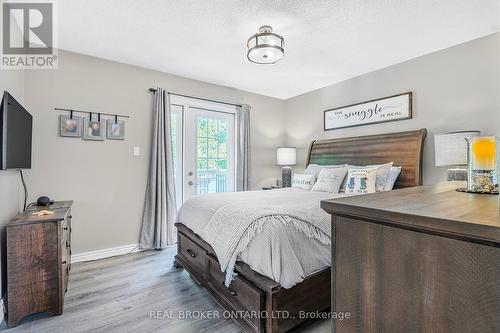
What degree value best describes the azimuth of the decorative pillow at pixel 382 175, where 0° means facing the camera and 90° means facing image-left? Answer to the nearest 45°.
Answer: approximately 45°

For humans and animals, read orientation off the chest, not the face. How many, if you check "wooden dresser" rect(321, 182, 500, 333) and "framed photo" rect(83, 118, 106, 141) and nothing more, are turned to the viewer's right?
0

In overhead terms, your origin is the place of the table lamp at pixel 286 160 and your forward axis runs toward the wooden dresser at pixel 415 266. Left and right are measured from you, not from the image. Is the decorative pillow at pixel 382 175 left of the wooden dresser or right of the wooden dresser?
left

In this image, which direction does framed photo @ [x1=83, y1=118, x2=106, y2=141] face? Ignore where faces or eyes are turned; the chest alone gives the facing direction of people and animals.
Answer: toward the camera

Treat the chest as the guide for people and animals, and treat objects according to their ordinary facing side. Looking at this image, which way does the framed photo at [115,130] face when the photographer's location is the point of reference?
facing the viewer

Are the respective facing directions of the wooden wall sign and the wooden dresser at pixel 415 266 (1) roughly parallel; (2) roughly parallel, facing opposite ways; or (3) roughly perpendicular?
roughly perpendicular

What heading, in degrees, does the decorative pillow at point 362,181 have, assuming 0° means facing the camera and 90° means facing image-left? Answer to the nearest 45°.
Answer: approximately 45°

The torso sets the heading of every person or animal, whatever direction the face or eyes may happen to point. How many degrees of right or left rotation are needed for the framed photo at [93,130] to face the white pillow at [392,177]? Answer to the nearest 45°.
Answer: approximately 45° to its left

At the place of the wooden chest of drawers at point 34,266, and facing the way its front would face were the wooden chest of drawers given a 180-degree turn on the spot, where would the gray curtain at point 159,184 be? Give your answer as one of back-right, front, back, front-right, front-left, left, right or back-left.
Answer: back-right

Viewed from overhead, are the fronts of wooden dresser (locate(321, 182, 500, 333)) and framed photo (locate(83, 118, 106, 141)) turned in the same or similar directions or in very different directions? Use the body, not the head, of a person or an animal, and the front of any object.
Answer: very different directions

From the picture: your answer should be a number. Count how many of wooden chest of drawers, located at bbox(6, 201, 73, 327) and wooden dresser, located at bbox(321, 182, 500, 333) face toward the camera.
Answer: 0

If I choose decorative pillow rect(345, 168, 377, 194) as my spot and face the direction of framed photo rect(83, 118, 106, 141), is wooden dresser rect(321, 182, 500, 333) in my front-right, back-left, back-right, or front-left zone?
front-left

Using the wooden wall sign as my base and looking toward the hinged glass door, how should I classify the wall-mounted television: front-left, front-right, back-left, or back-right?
front-left

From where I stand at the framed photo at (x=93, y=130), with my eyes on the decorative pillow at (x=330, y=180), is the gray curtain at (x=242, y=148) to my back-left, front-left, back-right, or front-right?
front-left
